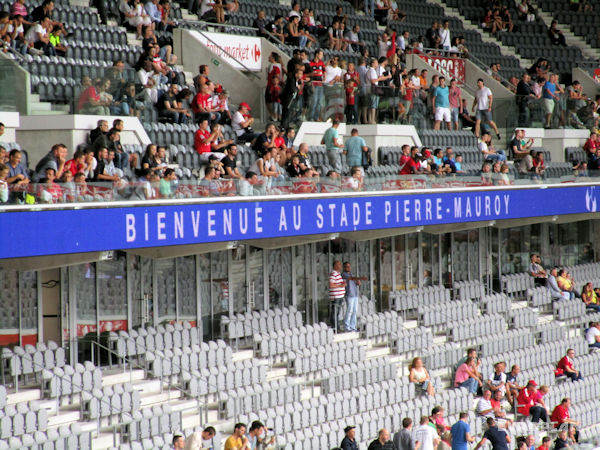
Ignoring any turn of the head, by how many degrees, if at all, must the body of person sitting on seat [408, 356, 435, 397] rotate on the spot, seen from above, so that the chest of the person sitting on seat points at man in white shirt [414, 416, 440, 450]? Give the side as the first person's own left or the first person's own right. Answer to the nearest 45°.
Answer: approximately 45° to the first person's own right

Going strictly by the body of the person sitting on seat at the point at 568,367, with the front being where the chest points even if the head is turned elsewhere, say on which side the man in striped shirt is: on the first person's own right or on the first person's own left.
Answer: on the first person's own right

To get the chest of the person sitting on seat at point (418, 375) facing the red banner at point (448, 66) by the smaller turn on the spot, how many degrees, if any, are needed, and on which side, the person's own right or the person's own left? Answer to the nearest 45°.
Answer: approximately 135° to the person's own left

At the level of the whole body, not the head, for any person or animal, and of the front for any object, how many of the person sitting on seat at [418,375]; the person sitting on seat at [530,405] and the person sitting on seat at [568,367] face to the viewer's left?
0

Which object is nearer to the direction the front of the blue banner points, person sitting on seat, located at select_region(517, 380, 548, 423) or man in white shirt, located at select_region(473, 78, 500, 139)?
the person sitting on seat

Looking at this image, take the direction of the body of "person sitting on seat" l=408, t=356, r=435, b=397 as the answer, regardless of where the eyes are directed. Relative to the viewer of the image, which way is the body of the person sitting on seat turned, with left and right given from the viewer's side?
facing the viewer and to the right of the viewer

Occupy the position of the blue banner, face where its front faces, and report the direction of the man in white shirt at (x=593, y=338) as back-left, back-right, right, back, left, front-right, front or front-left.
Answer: left

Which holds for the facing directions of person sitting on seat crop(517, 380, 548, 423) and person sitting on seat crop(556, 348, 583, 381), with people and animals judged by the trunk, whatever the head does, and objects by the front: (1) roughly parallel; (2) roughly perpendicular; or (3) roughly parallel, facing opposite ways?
roughly parallel

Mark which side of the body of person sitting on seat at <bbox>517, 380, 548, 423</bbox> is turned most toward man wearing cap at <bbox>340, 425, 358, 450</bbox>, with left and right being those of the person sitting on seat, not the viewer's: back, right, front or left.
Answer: right

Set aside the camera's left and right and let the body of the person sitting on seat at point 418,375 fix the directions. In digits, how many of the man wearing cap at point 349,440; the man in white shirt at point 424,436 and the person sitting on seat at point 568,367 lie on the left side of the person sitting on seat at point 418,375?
1
